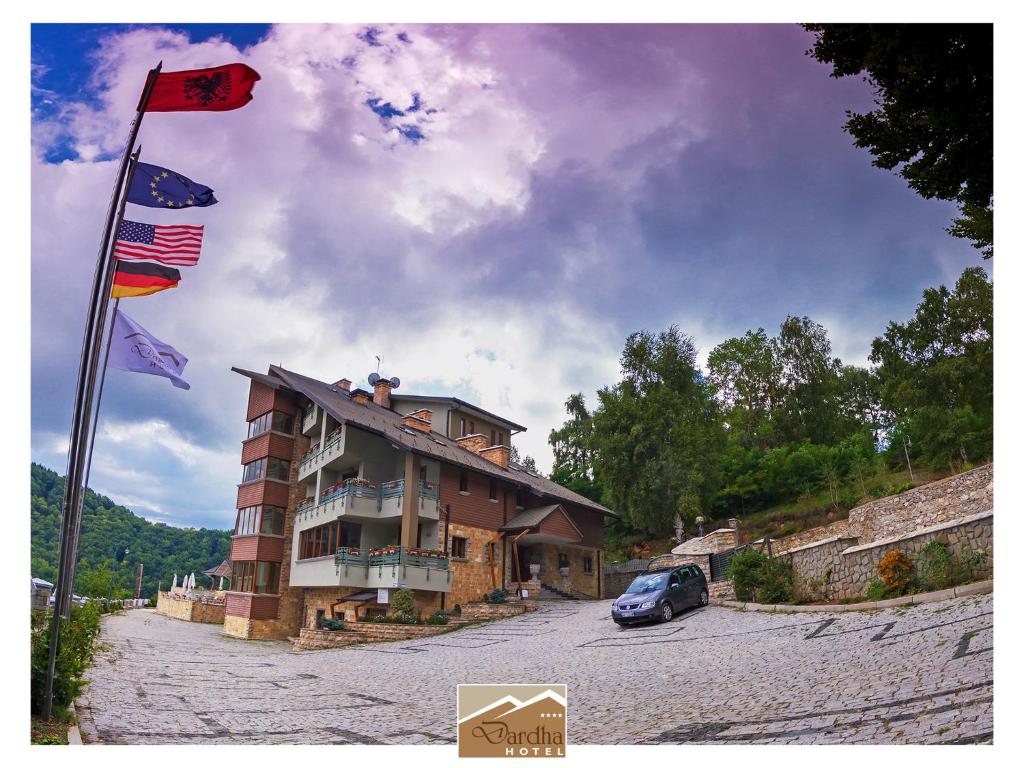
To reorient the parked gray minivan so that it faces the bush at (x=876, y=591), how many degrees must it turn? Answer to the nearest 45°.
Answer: approximately 90° to its left

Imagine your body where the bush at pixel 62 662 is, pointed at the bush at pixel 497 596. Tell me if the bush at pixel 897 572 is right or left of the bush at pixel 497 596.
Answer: right

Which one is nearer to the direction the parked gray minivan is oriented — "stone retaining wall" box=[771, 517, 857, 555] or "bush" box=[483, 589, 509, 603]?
the bush

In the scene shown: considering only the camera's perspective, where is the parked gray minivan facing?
facing the viewer and to the left of the viewer

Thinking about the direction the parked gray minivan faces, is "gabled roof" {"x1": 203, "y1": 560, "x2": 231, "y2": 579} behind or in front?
in front

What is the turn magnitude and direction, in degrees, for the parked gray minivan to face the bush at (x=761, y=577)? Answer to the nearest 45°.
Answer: approximately 135° to its left

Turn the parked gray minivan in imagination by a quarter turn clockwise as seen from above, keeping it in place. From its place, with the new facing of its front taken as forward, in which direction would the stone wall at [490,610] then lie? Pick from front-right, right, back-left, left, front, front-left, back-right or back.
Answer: left

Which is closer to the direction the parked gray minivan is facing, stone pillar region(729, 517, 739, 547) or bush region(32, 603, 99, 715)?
the bush

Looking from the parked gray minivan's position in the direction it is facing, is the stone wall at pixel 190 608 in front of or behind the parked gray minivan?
in front
